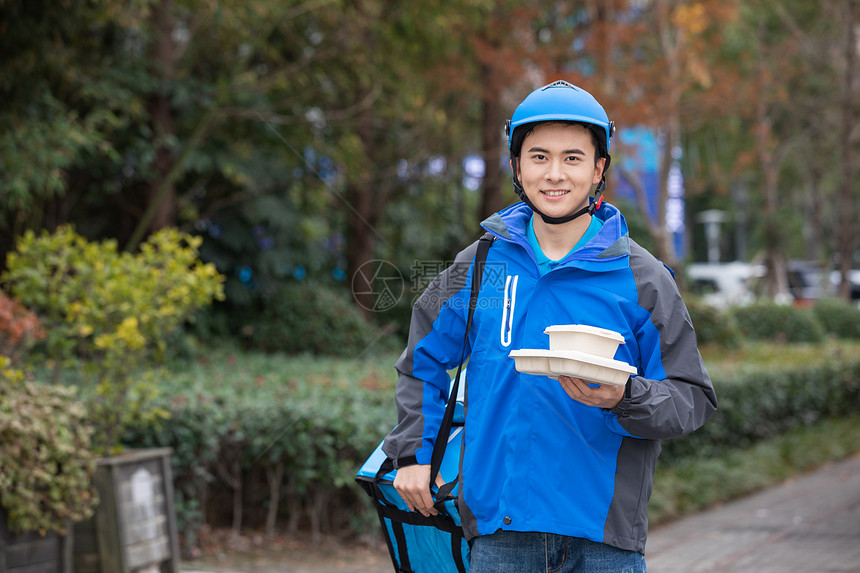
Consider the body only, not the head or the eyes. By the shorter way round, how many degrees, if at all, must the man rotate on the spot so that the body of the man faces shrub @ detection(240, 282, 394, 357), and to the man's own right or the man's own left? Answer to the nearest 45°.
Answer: approximately 180°

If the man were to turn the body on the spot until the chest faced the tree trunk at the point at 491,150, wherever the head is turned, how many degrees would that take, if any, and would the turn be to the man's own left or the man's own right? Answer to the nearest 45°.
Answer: approximately 180°

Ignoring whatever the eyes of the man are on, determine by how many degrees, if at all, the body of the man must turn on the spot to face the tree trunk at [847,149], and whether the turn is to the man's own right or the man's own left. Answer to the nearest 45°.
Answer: approximately 180°

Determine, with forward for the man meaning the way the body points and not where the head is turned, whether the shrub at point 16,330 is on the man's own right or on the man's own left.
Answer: on the man's own right

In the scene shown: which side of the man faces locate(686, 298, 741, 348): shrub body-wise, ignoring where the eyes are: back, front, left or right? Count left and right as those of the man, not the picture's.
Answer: back

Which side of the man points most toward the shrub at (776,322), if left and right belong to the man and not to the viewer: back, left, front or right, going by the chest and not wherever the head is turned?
back

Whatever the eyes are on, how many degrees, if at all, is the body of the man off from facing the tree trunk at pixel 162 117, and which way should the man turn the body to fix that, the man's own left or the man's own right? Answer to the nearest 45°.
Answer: approximately 135° to the man's own right

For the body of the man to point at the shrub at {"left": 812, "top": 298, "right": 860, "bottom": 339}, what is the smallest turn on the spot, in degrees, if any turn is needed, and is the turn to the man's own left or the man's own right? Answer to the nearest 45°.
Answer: approximately 180°

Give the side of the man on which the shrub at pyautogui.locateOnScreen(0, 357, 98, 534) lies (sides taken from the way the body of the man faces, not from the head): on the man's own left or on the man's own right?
on the man's own right

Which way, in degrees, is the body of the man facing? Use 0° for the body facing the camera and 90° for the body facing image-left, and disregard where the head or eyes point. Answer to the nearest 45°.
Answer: approximately 0°

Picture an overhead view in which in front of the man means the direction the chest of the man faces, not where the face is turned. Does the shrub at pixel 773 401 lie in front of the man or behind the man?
behind
